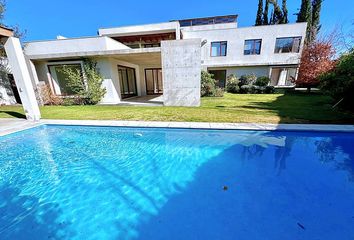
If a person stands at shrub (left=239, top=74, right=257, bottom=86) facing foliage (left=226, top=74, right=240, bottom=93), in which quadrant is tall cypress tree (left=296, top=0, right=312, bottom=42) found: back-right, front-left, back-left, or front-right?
back-right

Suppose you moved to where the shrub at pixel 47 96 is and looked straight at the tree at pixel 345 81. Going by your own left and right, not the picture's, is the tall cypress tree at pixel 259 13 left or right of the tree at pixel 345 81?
left

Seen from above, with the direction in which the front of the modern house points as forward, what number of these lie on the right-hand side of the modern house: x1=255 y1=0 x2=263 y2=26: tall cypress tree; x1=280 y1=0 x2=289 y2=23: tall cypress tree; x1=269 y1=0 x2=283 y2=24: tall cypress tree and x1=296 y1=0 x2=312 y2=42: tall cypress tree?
0

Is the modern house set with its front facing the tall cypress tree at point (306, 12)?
no

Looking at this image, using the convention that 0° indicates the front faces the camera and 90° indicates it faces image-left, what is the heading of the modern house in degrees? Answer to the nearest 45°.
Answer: approximately 0°

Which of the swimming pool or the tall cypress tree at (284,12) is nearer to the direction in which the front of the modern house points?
the swimming pool

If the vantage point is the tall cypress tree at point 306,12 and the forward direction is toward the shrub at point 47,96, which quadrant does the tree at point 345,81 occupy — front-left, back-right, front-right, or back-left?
front-left

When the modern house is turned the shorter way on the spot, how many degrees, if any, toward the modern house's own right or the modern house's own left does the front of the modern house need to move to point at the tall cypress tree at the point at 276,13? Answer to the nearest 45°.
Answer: approximately 135° to the modern house's own left

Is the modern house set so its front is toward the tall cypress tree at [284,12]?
no

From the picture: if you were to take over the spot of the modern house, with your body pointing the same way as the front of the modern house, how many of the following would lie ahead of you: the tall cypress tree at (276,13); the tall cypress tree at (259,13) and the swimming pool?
1

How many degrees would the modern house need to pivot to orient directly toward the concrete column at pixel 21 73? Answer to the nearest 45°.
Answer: approximately 45° to its right

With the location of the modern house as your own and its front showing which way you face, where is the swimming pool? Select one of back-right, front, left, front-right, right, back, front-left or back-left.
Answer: front

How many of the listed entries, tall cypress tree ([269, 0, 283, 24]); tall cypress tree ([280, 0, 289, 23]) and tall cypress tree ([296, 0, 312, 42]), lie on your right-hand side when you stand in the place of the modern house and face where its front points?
0

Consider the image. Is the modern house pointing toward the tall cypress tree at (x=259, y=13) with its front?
no

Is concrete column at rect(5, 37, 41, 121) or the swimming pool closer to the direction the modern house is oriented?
the swimming pool
